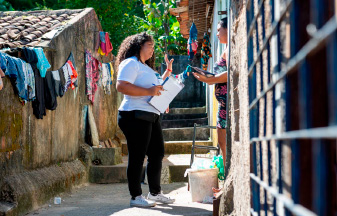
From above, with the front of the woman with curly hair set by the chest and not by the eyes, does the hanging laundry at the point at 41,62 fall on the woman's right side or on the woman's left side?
on the woman's left side

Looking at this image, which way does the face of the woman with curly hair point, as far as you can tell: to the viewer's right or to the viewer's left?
to the viewer's right

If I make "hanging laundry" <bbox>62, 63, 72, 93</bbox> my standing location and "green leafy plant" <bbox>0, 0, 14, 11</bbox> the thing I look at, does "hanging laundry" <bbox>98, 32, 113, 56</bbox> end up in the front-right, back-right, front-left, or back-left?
front-right

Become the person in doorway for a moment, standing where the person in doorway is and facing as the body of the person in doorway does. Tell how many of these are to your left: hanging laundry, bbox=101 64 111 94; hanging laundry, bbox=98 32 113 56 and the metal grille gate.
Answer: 1

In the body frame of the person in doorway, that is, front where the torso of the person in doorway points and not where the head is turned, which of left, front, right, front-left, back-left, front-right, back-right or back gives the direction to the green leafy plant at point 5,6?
front-right

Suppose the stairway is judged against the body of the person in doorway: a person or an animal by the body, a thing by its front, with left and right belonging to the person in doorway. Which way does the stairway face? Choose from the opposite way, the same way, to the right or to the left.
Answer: to the left

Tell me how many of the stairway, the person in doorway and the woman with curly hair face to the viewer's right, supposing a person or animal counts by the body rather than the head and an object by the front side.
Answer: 1

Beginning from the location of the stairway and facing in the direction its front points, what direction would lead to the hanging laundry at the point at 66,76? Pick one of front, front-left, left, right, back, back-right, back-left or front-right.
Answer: front-right

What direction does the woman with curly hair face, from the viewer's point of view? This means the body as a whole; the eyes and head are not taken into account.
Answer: to the viewer's right

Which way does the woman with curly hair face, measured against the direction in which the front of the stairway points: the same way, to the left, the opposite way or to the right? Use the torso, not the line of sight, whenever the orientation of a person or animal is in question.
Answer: to the left

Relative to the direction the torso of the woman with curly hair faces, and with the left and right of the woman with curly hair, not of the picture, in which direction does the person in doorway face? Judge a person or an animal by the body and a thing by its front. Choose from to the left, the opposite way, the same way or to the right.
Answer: the opposite way

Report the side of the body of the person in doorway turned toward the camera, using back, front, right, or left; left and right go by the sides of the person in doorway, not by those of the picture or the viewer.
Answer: left

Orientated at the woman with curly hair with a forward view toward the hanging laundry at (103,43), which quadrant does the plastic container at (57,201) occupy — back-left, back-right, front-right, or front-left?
front-left

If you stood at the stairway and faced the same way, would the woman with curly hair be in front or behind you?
in front

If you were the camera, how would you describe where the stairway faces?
facing the viewer
